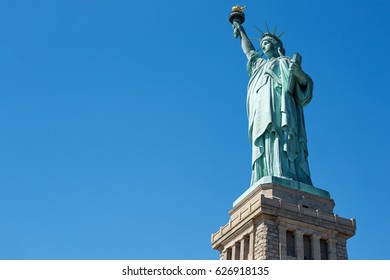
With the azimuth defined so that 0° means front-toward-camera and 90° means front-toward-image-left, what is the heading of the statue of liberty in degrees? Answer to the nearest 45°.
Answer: approximately 45°
